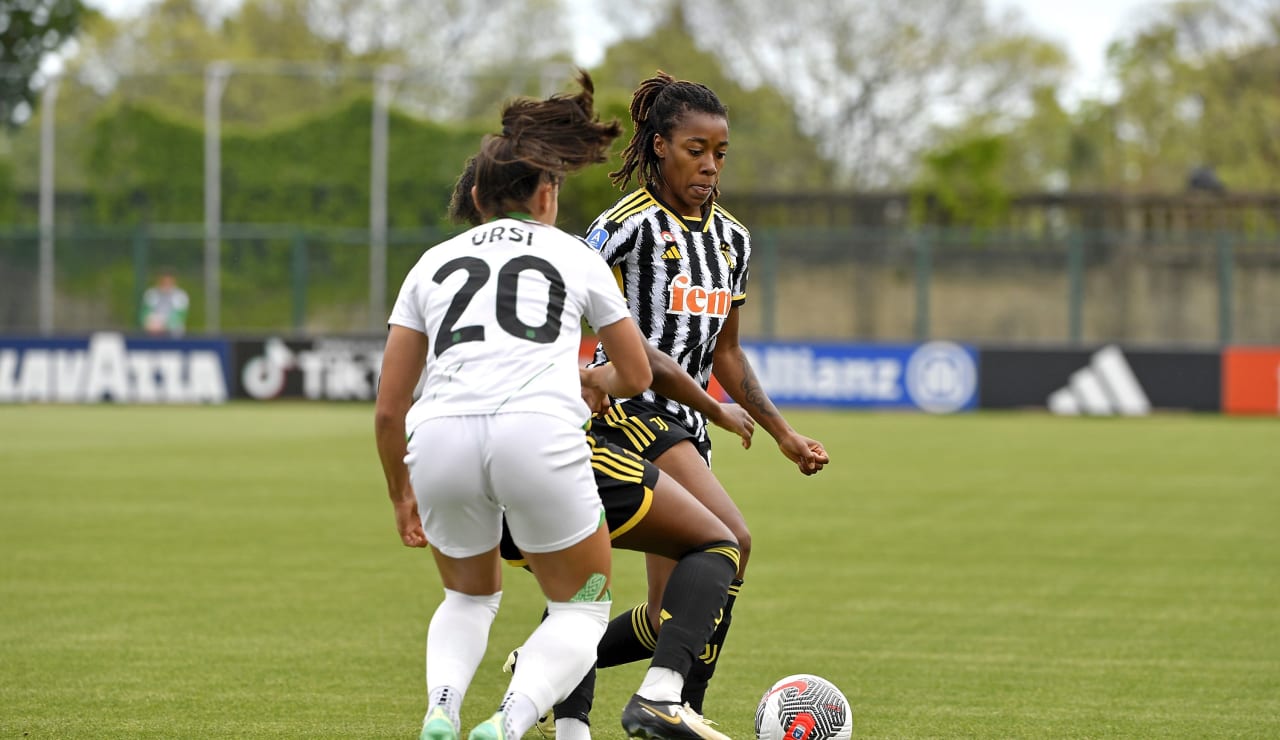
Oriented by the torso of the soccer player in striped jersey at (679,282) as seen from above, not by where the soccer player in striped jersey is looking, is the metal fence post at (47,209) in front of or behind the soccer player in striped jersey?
behind

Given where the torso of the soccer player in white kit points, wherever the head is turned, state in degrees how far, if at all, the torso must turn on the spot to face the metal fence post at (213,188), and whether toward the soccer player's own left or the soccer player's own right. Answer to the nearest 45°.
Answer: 0° — they already face it

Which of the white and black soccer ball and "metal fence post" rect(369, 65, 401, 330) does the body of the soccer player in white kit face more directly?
the metal fence post

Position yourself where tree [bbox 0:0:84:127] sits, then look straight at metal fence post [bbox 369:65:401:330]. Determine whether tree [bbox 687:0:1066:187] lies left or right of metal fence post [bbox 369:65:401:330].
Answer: left

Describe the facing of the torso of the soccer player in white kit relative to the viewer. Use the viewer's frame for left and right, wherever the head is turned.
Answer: facing away from the viewer

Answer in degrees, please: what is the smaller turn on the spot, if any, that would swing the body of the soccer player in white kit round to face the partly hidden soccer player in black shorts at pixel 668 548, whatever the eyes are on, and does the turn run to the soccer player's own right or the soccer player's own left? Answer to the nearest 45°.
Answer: approximately 45° to the soccer player's own right

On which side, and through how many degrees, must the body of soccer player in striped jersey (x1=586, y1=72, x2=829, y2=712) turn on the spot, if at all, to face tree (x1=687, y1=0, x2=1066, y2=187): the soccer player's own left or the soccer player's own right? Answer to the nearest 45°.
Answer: approximately 135° to the soccer player's own left

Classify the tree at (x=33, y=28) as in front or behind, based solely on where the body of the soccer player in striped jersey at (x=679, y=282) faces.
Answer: behind

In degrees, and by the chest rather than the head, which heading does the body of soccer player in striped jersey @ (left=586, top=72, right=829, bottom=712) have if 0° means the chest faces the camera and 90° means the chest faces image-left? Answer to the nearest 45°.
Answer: approximately 315°
